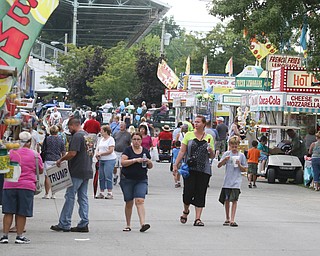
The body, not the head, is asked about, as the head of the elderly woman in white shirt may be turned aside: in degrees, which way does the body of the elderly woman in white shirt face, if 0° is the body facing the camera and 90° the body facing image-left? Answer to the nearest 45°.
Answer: approximately 45°

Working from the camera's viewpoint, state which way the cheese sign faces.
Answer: facing the viewer

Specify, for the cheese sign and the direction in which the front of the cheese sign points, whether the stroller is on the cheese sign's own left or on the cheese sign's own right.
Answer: on the cheese sign's own right

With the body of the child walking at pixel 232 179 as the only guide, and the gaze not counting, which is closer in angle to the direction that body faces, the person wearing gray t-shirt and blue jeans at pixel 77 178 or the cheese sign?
the person wearing gray t-shirt and blue jeans

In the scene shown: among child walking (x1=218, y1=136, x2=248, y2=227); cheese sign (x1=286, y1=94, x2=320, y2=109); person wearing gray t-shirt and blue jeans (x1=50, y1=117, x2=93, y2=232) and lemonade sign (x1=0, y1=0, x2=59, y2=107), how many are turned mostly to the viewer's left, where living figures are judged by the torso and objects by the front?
1

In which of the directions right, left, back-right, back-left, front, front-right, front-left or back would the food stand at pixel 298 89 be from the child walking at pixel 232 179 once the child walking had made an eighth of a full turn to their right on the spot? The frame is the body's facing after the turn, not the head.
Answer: back-right
